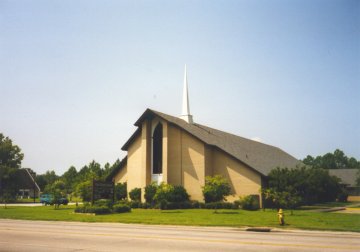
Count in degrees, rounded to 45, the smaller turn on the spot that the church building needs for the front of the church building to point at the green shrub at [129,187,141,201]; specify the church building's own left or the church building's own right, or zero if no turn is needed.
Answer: approximately 45° to the church building's own right

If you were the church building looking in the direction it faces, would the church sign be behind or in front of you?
in front

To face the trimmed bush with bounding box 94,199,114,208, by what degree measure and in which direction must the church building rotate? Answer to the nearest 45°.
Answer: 0° — it already faces it

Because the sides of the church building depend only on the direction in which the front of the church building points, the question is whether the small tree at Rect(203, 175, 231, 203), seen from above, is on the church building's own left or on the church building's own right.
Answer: on the church building's own left

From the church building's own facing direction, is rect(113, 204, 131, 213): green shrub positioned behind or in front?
in front

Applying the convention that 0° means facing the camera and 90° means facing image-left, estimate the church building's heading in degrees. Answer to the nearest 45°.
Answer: approximately 45°

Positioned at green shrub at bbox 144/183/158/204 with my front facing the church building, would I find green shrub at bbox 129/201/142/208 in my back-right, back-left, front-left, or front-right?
back-left

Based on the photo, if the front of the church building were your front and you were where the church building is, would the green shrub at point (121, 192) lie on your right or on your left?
on your right
